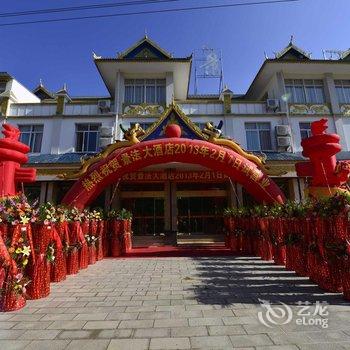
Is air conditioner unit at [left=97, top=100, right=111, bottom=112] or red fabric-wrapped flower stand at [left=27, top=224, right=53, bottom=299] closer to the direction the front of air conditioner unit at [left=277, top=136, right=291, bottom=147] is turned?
the red fabric-wrapped flower stand

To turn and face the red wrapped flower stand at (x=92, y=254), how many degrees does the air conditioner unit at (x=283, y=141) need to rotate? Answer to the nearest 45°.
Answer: approximately 45° to its right

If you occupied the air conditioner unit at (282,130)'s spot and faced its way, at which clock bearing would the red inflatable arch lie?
The red inflatable arch is roughly at 1 o'clock from the air conditioner unit.

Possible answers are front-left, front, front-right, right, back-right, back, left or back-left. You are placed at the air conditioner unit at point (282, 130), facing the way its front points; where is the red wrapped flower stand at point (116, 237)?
front-right

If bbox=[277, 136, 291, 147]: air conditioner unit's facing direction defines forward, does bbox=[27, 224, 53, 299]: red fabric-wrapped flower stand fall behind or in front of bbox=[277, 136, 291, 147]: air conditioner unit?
in front

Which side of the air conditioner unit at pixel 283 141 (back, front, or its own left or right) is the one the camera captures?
front

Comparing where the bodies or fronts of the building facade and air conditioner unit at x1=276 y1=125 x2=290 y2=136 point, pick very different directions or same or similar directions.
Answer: same or similar directions

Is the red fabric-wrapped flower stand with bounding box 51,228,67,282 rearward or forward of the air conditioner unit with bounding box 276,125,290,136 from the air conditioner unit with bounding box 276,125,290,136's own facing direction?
forward

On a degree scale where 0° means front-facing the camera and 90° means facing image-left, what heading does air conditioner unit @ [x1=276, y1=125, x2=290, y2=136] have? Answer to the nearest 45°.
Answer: approximately 0°

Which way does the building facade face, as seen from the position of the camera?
facing the viewer
